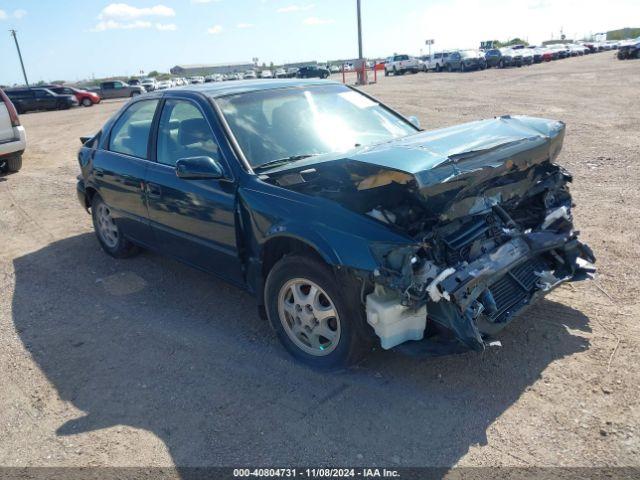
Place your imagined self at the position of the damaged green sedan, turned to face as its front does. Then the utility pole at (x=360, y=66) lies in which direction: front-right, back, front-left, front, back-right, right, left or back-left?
back-left

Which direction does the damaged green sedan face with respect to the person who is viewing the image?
facing the viewer and to the right of the viewer

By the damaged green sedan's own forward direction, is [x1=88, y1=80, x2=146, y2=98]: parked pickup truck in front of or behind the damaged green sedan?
behind

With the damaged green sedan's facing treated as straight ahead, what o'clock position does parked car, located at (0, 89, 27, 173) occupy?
The parked car is roughly at 6 o'clock from the damaged green sedan.

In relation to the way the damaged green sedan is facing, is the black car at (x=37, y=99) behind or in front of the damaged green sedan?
behind

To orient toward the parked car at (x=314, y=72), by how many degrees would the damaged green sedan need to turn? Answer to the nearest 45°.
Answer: approximately 135° to its left

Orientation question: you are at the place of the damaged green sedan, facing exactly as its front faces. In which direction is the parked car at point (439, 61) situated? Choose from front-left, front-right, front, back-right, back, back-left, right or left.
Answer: back-left

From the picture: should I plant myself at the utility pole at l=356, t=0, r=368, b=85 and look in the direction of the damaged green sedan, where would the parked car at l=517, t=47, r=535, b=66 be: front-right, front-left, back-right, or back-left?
back-left

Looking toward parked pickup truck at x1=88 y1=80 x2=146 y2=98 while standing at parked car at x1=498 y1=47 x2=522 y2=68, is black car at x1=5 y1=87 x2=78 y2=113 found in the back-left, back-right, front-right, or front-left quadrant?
front-left

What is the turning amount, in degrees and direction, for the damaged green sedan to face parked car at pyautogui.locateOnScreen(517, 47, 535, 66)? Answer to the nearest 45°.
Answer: approximately 135° to its left

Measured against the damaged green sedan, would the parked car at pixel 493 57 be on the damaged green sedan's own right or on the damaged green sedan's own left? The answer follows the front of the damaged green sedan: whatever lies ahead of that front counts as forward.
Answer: on the damaged green sedan's own left
